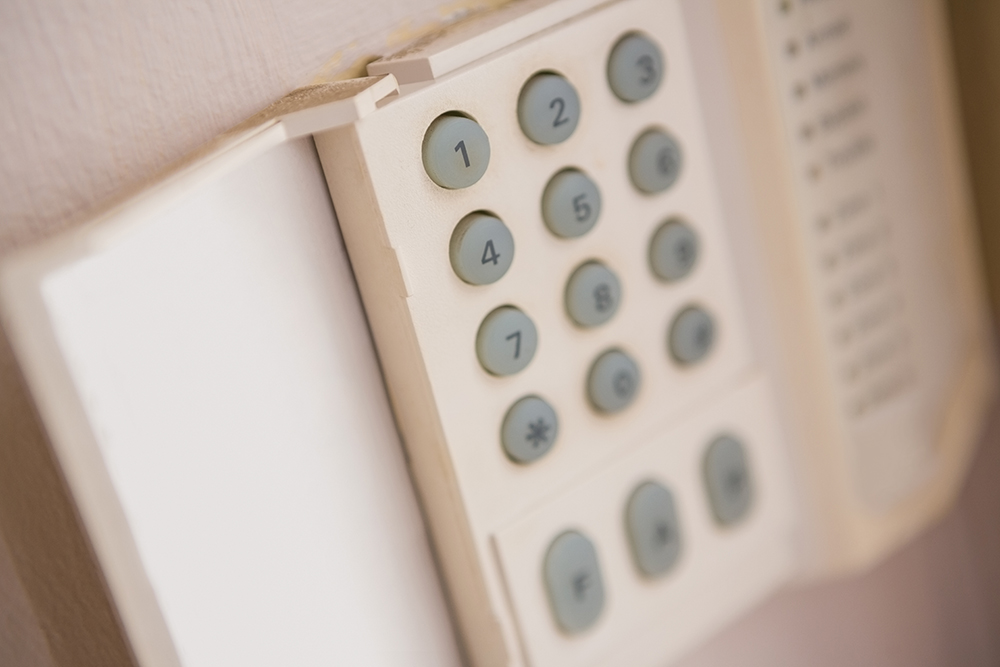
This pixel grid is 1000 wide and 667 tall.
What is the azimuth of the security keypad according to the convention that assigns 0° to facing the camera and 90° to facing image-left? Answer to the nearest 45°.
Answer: approximately 315°
